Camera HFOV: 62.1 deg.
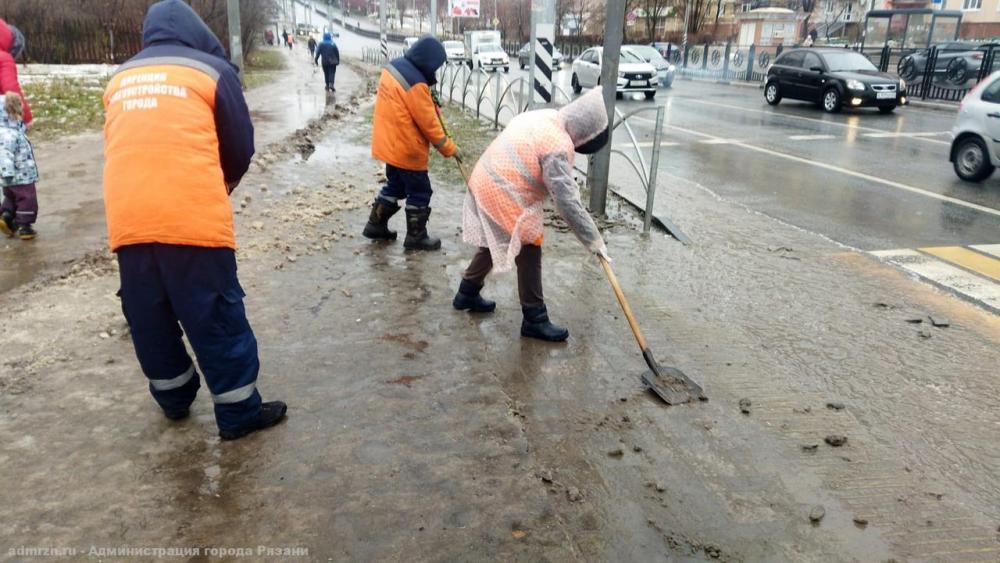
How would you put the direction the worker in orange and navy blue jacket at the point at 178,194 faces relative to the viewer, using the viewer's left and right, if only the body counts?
facing away from the viewer and to the right of the viewer

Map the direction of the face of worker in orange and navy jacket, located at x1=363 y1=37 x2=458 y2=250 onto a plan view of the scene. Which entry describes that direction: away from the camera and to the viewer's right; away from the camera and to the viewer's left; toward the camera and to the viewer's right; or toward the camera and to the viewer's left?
away from the camera and to the viewer's right

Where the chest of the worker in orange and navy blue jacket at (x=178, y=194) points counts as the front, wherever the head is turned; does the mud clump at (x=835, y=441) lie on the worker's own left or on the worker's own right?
on the worker's own right

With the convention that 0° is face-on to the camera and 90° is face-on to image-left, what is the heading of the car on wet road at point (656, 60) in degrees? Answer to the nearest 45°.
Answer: approximately 315°

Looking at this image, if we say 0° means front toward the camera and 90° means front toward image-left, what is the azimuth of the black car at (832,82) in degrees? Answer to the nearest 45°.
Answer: approximately 315°

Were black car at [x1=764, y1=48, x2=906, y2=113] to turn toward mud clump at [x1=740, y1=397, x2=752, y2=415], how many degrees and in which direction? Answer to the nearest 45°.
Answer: approximately 45° to its right

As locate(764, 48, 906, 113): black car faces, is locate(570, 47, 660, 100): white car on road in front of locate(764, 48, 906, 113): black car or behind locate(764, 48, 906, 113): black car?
behind

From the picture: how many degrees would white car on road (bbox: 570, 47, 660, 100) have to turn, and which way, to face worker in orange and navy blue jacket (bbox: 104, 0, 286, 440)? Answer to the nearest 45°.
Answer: approximately 45° to its right

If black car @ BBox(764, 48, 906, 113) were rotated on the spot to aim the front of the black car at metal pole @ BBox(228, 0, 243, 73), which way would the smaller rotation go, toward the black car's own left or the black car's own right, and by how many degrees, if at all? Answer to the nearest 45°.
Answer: approximately 135° to the black car's own right

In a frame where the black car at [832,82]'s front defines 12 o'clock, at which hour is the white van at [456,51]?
The white van is roughly at 6 o'clock from the black car.
